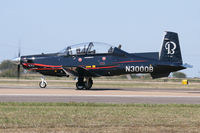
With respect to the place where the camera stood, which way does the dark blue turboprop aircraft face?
facing to the left of the viewer
